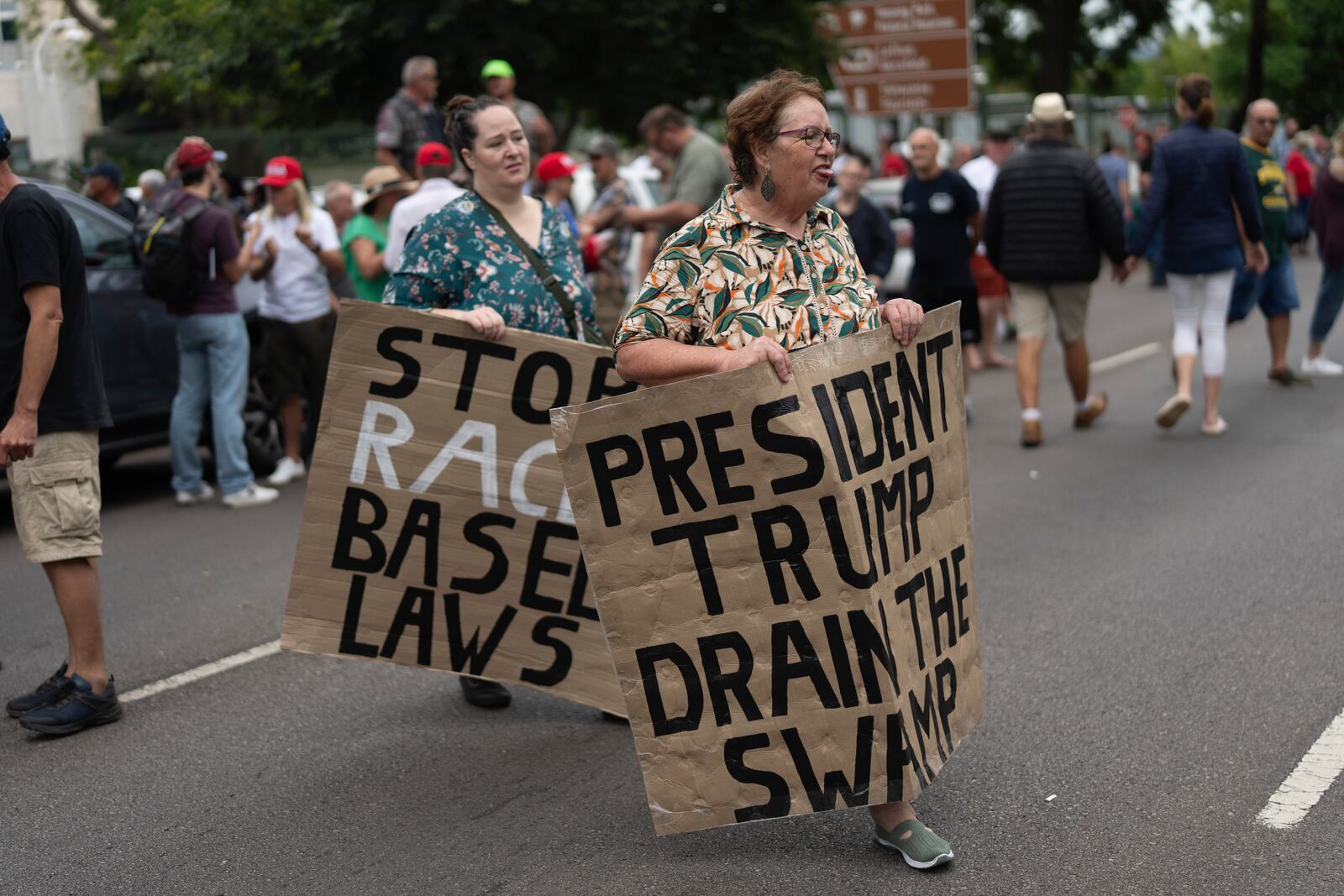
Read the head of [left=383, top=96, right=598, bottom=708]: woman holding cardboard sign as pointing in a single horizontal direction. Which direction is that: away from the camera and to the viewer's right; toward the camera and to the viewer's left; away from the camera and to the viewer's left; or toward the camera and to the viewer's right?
toward the camera and to the viewer's right

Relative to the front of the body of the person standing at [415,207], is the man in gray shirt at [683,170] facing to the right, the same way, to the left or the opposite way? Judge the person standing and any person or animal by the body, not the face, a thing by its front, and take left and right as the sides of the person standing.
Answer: to the left

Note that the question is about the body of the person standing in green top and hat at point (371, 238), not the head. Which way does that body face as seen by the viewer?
to the viewer's right

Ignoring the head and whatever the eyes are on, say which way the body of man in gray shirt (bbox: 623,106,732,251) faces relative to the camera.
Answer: to the viewer's left

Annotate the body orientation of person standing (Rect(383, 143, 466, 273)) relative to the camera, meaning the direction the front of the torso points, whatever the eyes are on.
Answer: away from the camera

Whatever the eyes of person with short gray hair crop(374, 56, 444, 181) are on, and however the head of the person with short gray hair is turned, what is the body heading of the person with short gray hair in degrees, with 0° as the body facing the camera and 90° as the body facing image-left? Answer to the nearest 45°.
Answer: approximately 315°

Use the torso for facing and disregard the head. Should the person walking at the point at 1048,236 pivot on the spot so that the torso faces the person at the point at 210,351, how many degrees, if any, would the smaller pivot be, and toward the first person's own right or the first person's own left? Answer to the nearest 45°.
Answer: approximately 135° to the first person's own left

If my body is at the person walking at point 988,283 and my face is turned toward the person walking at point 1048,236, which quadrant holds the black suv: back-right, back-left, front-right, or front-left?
front-right

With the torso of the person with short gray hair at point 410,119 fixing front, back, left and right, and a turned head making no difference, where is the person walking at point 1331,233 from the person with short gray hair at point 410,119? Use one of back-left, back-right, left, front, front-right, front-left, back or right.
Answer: front-left

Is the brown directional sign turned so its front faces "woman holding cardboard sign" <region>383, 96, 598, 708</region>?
yes

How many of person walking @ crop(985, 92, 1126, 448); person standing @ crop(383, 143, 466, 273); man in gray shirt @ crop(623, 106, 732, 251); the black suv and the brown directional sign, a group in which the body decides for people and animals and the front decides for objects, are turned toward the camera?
1

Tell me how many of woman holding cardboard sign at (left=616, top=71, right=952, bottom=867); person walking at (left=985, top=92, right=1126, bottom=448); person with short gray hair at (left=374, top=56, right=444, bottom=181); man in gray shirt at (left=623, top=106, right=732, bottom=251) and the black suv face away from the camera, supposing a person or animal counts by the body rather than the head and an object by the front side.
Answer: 1

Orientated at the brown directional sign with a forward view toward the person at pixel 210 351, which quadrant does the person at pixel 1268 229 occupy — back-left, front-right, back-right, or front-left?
front-left

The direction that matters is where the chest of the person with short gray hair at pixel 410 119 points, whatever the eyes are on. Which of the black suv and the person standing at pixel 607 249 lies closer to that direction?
the person standing
